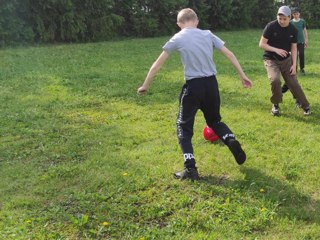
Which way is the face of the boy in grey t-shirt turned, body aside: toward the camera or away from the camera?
away from the camera

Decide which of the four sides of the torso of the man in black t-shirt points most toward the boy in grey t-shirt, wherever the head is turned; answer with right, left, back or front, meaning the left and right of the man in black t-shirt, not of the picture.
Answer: front

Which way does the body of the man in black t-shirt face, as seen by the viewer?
toward the camera

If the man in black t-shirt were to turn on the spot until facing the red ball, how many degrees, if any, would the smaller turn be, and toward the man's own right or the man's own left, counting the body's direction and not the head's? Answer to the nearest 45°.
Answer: approximately 45° to the man's own right
